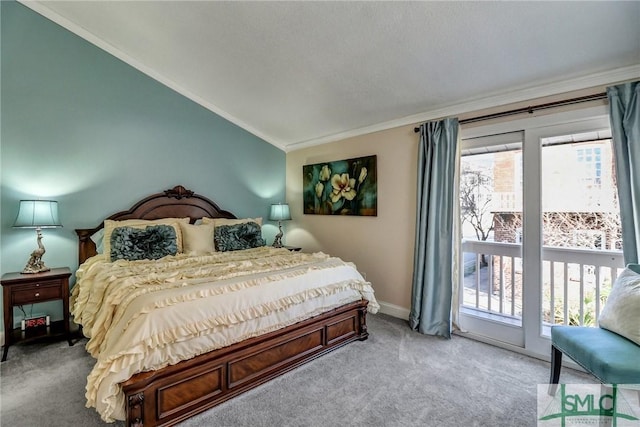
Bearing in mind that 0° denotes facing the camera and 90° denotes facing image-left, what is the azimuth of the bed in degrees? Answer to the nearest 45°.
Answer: approximately 315°

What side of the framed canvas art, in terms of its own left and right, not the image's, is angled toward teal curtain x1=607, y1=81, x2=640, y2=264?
left

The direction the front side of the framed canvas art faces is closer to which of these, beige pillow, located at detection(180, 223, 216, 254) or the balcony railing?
the beige pillow

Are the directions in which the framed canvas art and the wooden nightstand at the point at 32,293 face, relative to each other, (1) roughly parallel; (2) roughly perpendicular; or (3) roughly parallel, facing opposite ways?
roughly perpendicular

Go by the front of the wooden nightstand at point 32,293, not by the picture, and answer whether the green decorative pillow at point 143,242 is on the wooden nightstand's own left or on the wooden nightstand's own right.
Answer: on the wooden nightstand's own left

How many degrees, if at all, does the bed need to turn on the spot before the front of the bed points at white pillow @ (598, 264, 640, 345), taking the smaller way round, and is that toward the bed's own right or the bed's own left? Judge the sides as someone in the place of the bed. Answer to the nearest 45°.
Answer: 0° — it already faces it

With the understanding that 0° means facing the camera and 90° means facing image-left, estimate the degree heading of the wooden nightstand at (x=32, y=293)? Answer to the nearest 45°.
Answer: approximately 0°

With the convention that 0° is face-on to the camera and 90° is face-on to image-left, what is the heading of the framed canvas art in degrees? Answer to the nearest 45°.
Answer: approximately 45°

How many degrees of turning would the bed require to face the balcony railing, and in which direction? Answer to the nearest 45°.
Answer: approximately 45° to its left

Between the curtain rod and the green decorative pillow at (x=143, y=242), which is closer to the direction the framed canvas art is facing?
the green decorative pillow
